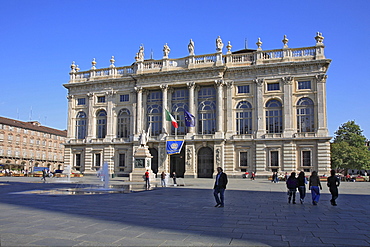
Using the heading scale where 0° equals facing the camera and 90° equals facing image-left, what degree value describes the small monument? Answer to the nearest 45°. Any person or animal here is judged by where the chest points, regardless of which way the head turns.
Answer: approximately 45°

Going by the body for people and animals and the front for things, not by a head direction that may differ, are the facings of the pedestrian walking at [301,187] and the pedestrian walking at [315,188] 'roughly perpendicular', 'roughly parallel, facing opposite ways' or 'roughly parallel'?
roughly parallel
